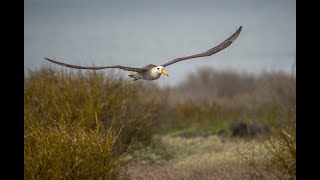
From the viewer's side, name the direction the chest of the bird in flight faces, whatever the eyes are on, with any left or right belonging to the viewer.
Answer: facing the viewer and to the right of the viewer
